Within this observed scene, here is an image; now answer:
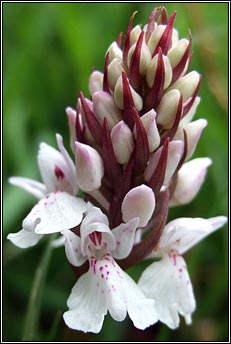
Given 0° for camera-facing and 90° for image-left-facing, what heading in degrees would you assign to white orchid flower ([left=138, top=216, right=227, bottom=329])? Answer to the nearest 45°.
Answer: approximately 315°

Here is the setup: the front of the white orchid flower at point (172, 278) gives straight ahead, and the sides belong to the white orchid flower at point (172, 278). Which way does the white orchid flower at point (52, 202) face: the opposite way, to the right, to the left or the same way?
to the right

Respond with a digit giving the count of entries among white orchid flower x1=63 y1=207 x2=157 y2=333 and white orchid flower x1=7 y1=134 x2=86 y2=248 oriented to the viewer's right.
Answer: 0

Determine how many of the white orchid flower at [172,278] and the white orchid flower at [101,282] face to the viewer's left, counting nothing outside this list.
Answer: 0
